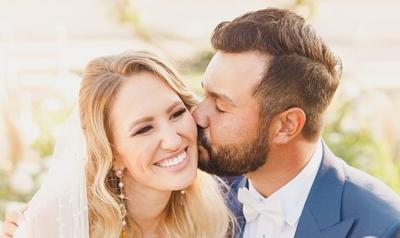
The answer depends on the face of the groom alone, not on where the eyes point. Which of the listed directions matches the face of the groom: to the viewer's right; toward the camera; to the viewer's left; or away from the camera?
to the viewer's left

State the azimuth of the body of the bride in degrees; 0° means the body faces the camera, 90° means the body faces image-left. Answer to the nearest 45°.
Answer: approximately 315°

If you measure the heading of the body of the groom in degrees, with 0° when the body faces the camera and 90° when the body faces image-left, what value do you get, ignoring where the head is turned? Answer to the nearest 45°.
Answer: approximately 45°

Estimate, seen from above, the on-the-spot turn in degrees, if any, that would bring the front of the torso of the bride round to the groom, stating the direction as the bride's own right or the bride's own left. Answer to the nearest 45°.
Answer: approximately 45° to the bride's own left

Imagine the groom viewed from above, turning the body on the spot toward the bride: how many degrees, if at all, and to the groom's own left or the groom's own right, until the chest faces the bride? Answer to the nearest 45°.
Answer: approximately 45° to the groom's own right

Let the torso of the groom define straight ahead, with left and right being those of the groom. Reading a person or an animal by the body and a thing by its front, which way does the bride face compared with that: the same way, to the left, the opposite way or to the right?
to the left
